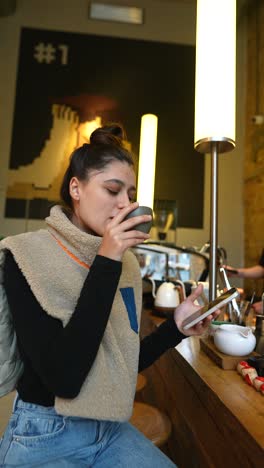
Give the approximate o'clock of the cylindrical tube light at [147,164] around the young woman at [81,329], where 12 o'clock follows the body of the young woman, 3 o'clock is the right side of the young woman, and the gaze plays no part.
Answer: The cylindrical tube light is roughly at 8 o'clock from the young woman.

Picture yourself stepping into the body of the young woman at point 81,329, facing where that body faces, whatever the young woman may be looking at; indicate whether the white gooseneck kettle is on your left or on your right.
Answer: on your left

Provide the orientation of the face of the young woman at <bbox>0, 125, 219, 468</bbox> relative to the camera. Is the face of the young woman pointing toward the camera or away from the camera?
toward the camera

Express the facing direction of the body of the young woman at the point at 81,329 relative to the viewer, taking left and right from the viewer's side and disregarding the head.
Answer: facing the viewer and to the right of the viewer
